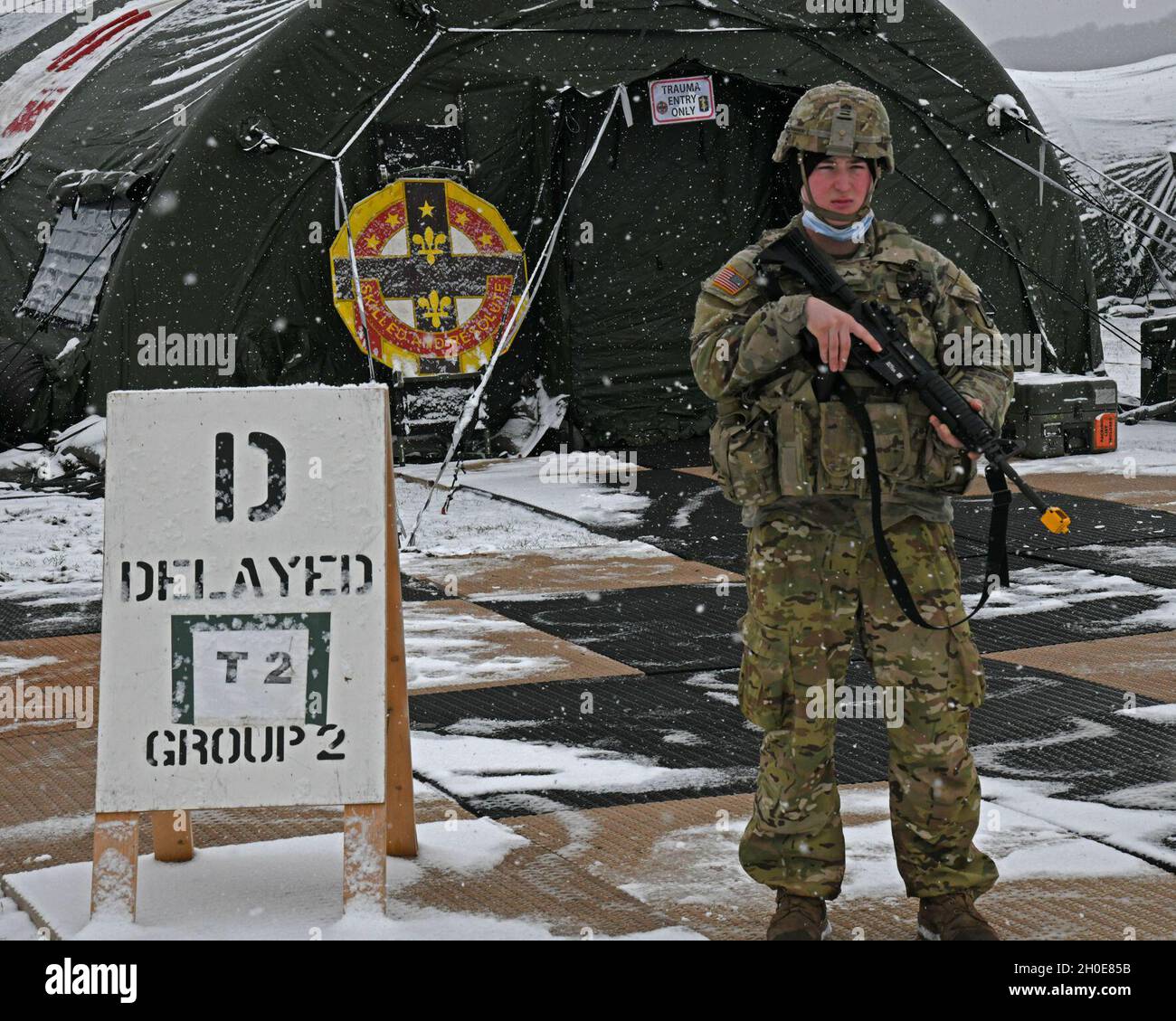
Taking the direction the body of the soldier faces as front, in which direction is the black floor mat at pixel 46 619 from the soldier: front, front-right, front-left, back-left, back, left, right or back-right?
back-right

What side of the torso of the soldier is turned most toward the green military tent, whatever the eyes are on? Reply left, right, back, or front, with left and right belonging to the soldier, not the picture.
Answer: back

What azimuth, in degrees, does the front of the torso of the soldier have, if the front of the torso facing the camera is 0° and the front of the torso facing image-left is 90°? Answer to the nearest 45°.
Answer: approximately 0°

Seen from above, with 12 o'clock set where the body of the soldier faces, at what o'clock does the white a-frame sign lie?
The white a-frame sign is roughly at 3 o'clock from the soldier.

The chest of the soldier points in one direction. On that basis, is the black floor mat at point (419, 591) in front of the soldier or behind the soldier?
behind
